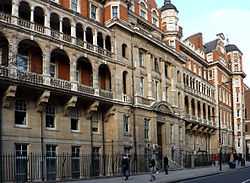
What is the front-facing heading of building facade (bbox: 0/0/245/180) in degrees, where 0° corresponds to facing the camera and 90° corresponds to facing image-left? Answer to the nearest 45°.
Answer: approximately 315°
